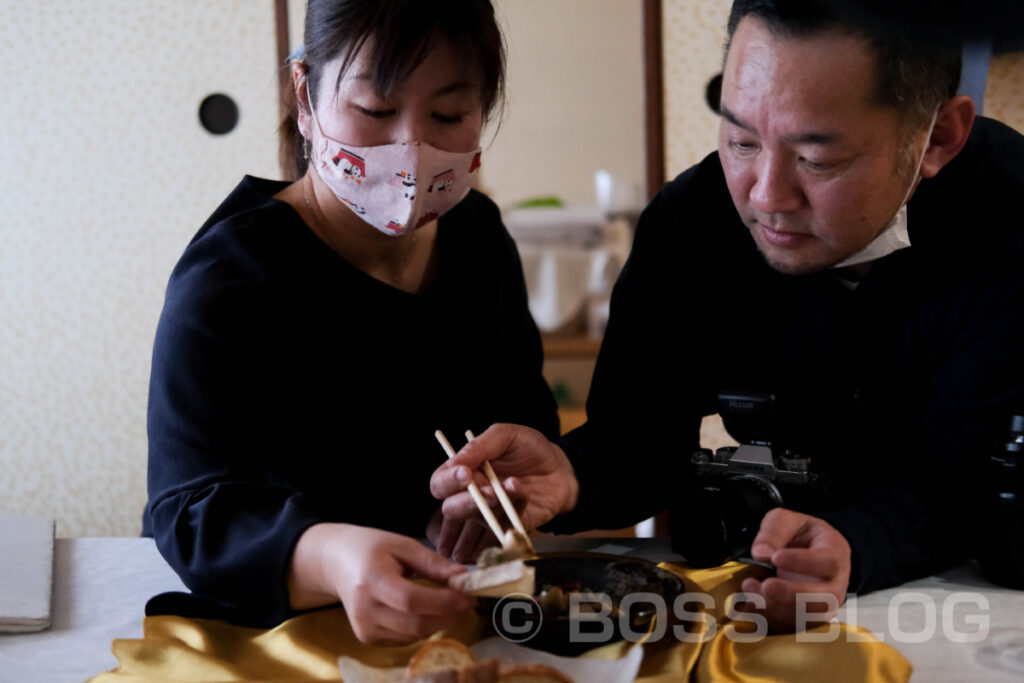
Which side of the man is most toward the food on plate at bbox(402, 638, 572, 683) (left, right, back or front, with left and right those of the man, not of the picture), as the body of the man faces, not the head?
front

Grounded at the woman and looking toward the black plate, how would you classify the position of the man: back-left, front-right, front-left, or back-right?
front-left

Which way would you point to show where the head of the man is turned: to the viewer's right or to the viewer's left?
to the viewer's left

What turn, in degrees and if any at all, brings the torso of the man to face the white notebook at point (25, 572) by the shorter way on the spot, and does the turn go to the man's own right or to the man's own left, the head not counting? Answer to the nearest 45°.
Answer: approximately 45° to the man's own right

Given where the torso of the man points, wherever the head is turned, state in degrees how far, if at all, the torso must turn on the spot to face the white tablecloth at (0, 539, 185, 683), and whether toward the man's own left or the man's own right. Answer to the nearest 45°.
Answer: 0° — they already face it

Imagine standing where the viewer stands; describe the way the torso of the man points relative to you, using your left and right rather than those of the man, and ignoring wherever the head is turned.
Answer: facing the viewer and to the left of the viewer
